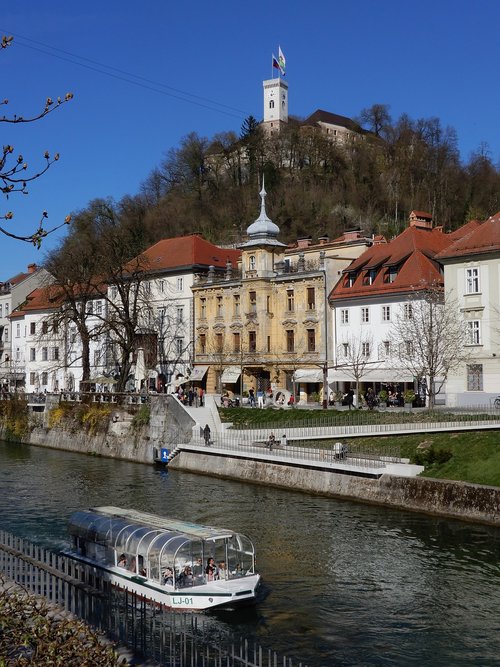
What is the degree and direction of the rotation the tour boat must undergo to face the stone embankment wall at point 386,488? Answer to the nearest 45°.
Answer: approximately 90° to its left

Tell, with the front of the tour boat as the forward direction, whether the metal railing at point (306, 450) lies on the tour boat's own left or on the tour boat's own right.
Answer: on the tour boat's own left

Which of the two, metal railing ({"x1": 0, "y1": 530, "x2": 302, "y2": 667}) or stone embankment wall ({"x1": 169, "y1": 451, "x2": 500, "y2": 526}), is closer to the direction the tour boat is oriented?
the metal railing

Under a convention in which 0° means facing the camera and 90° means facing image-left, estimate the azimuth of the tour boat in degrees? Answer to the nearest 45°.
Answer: approximately 315°

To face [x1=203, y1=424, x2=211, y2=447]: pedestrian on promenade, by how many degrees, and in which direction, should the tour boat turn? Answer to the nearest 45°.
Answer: approximately 135° to its left

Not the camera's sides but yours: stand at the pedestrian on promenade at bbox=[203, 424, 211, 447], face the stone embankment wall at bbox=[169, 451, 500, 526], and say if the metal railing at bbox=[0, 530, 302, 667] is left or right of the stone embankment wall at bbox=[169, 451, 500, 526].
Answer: right

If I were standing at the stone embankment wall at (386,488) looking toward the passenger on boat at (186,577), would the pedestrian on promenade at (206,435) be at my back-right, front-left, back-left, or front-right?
back-right
